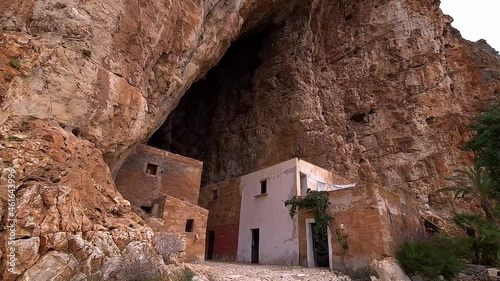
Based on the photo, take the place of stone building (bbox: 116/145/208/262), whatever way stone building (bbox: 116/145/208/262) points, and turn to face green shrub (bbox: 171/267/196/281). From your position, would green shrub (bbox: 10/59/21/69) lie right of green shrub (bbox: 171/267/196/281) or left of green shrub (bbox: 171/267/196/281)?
right
